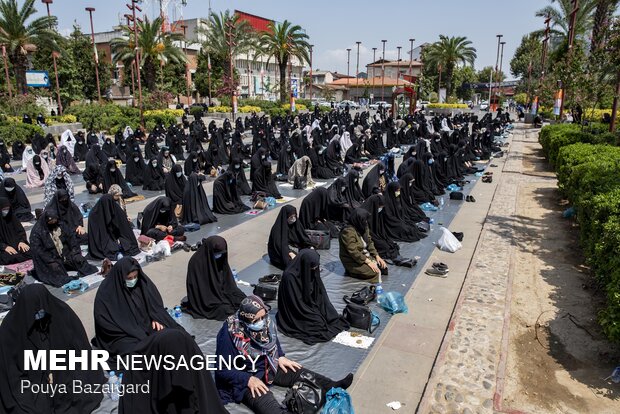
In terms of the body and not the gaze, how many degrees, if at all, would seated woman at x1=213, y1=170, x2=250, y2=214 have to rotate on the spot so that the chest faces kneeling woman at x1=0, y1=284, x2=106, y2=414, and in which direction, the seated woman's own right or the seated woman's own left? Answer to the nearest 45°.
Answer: approximately 45° to the seated woman's own right

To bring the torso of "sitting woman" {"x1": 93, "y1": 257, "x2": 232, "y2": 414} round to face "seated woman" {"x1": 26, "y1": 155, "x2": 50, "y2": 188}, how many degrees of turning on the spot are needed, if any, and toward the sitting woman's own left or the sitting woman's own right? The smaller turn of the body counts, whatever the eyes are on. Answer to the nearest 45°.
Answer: approximately 135° to the sitting woman's own left

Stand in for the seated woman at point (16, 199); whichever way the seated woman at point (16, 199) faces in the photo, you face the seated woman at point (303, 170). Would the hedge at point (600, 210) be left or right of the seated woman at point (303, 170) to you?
right
